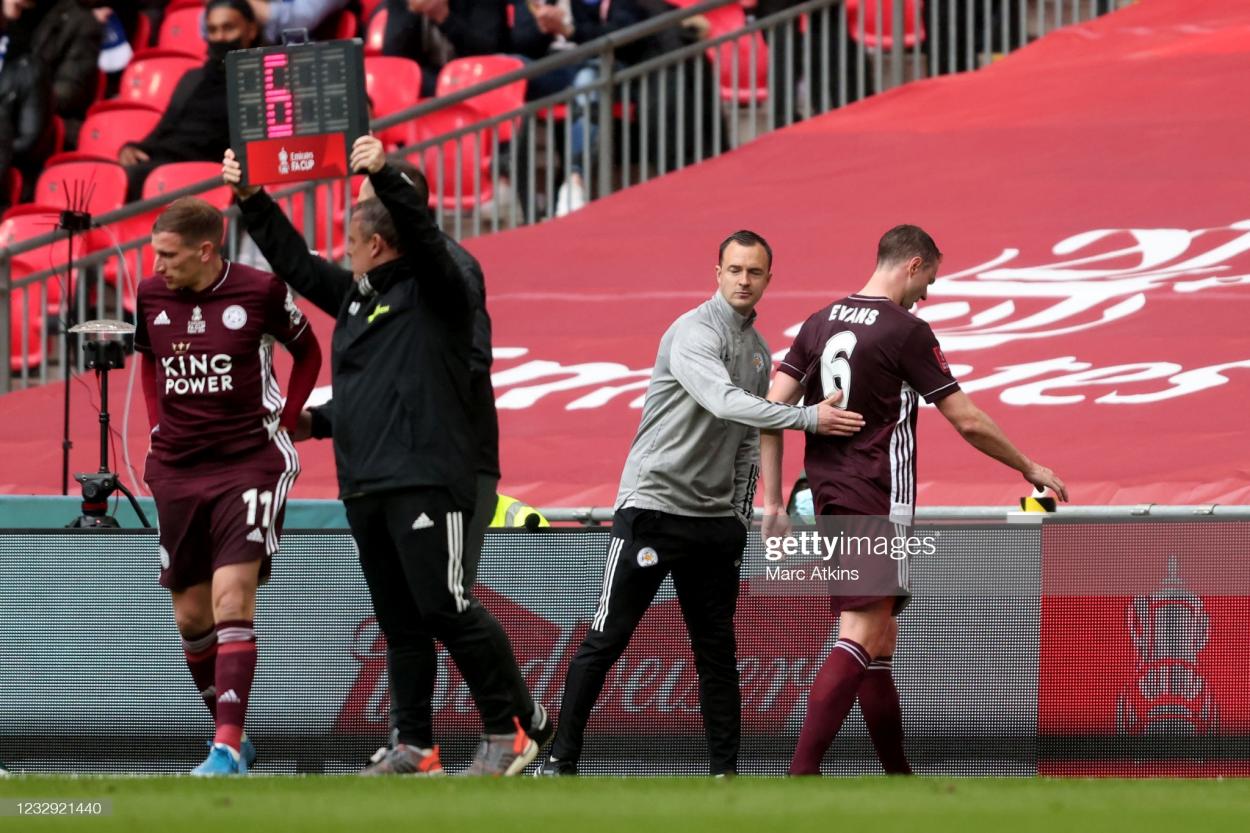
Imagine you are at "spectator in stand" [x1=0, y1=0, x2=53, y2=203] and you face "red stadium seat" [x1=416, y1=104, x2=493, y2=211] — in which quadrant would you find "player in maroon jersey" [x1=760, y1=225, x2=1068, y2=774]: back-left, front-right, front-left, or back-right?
front-right

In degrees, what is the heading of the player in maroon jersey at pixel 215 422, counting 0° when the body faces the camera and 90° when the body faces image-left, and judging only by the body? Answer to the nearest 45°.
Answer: approximately 45°

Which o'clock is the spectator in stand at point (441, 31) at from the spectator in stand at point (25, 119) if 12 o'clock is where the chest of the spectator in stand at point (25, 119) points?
the spectator in stand at point (441, 31) is roughly at 8 o'clock from the spectator in stand at point (25, 119).

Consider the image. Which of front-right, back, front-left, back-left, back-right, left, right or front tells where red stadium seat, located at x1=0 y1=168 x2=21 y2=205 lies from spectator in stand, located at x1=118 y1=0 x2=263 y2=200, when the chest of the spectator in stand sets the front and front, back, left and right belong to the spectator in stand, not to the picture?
right

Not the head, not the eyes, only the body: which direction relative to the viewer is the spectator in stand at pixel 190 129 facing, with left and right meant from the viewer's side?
facing the viewer and to the left of the viewer

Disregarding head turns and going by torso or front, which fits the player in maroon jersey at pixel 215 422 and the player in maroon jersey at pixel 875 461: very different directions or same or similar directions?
very different directions

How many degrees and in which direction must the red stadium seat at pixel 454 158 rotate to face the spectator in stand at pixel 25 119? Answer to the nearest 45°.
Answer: approximately 90° to its right

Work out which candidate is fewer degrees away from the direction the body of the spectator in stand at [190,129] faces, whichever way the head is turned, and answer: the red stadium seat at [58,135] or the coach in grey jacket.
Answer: the coach in grey jacket

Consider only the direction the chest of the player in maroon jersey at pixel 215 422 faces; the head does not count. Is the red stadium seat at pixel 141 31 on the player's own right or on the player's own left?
on the player's own right

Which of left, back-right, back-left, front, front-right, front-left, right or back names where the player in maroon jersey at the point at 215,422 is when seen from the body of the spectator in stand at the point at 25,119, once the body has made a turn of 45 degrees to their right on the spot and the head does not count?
left

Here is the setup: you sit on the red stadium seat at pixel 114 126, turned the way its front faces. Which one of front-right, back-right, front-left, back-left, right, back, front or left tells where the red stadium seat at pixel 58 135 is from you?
right

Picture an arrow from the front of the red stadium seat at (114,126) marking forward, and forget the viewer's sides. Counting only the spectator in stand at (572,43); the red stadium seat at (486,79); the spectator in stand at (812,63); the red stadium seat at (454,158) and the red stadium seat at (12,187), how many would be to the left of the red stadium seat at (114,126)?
4

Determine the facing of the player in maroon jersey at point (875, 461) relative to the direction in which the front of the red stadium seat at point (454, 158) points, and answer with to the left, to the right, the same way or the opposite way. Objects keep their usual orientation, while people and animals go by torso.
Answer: the opposite way

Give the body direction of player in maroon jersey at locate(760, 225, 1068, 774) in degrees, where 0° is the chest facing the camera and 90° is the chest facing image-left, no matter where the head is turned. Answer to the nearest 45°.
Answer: approximately 225°
